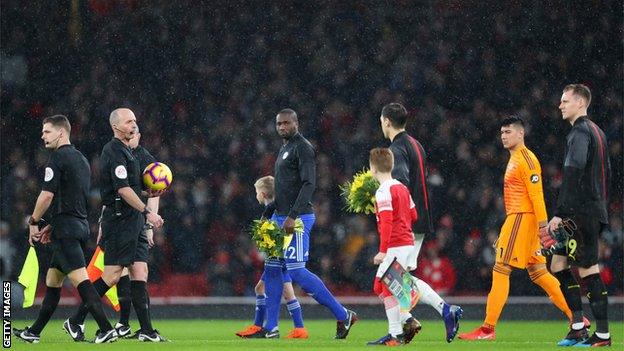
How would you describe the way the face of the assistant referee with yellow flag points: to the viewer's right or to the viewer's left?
to the viewer's left

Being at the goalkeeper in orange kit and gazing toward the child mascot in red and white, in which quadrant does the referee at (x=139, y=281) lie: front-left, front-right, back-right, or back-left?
front-right

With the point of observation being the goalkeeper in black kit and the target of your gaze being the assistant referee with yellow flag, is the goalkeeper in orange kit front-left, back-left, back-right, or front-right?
front-right

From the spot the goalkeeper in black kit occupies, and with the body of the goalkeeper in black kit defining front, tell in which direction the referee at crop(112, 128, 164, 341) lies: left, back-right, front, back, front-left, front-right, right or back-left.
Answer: front

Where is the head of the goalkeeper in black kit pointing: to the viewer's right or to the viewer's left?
to the viewer's left

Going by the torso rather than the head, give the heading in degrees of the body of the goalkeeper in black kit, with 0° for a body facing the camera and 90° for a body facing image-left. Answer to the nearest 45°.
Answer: approximately 90°
